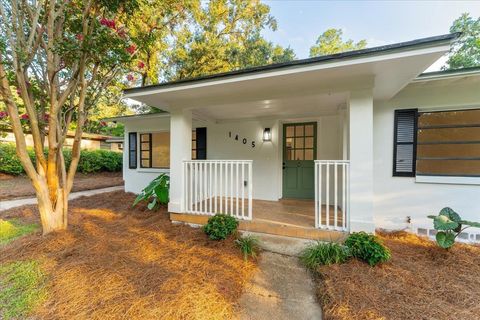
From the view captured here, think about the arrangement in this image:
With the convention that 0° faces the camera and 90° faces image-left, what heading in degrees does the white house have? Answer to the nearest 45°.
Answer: approximately 0°

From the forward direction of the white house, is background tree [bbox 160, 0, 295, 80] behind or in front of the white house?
behind

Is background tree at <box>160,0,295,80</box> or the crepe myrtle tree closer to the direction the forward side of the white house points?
the crepe myrtle tree

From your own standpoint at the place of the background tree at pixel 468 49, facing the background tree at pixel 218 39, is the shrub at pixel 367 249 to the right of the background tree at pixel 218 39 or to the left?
left

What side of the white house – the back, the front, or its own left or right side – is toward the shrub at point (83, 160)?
right

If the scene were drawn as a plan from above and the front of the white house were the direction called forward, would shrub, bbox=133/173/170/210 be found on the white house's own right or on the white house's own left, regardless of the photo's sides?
on the white house's own right

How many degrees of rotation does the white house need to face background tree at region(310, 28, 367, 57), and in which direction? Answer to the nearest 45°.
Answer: approximately 180°
